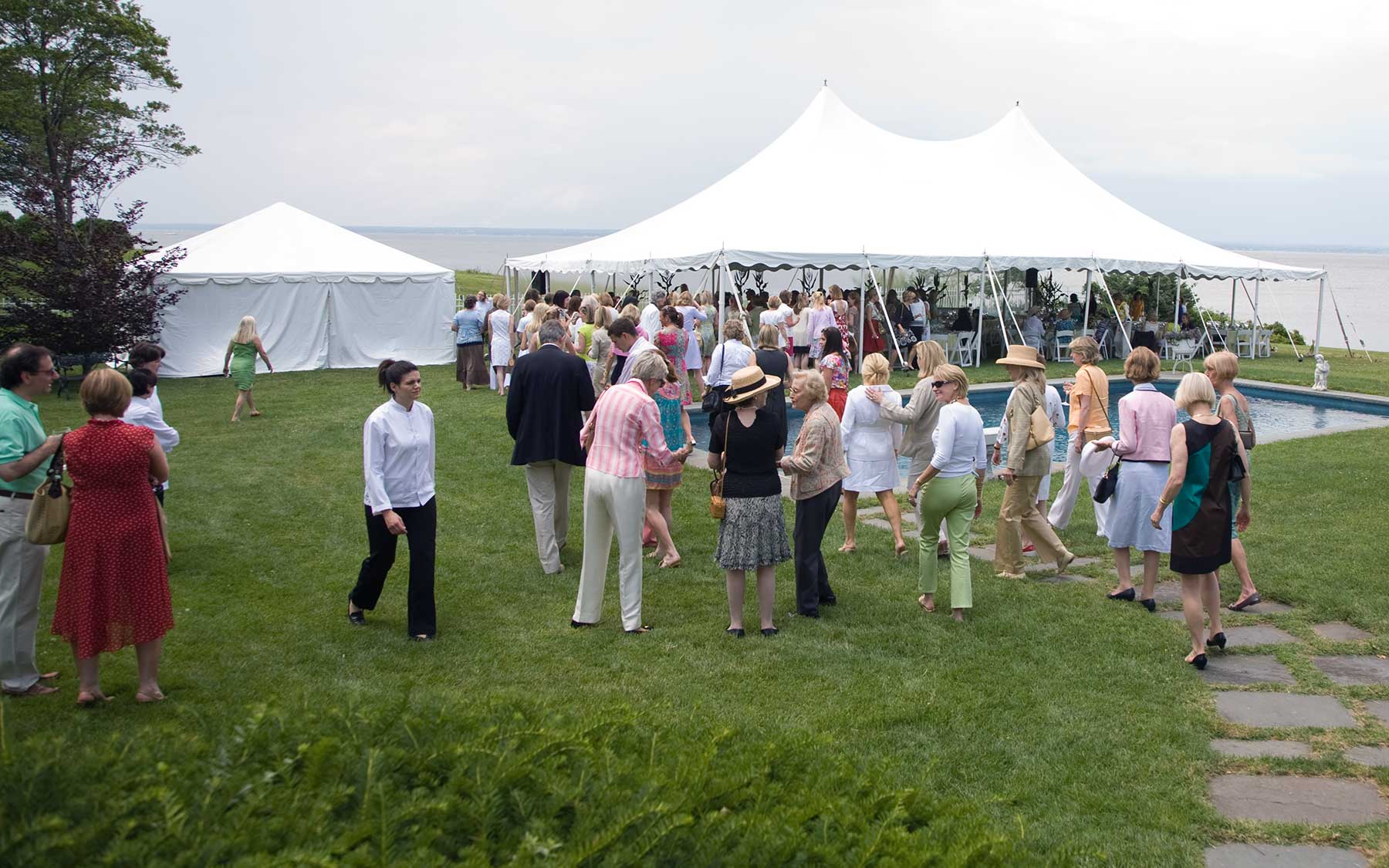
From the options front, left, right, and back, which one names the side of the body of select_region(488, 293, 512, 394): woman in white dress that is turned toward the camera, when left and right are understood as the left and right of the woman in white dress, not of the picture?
back

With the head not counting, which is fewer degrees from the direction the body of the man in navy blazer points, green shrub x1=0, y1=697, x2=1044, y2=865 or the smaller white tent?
the smaller white tent

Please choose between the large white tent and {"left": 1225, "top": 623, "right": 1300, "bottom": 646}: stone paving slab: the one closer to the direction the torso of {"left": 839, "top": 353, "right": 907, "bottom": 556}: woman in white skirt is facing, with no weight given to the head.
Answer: the large white tent

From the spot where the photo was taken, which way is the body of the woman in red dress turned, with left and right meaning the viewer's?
facing away from the viewer

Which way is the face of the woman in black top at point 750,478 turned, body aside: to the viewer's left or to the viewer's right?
to the viewer's right

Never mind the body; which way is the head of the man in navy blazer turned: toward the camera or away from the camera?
away from the camera

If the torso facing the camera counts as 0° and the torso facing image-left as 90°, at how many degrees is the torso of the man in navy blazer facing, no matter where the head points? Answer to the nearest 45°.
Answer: approximately 180°

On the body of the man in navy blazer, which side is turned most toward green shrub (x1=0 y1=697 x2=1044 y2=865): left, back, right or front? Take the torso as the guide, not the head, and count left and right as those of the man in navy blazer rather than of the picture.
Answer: back

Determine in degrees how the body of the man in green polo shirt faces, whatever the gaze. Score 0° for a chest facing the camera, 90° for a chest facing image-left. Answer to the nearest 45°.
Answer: approximately 270°

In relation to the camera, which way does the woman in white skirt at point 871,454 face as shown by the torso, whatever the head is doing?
away from the camera
